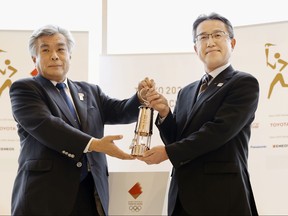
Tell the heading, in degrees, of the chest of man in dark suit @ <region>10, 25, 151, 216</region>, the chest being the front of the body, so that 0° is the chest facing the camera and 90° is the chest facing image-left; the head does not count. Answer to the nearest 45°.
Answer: approximately 315°

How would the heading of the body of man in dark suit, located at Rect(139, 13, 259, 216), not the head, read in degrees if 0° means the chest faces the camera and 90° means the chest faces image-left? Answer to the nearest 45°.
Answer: approximately 45°

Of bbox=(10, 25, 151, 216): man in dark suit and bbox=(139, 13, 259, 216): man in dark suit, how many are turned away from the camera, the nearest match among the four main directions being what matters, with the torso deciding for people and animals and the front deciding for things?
0

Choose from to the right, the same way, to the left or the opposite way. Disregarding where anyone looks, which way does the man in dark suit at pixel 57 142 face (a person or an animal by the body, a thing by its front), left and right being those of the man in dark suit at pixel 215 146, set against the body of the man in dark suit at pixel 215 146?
to the left

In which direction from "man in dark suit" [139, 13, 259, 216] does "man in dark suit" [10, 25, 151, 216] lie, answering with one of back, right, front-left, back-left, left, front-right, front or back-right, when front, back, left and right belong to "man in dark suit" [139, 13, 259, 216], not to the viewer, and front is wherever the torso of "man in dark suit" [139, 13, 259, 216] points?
front-right

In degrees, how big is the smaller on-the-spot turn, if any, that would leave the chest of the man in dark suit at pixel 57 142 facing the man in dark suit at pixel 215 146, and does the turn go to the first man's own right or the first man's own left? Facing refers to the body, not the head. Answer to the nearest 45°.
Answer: approximately 45° to the first man's own left
